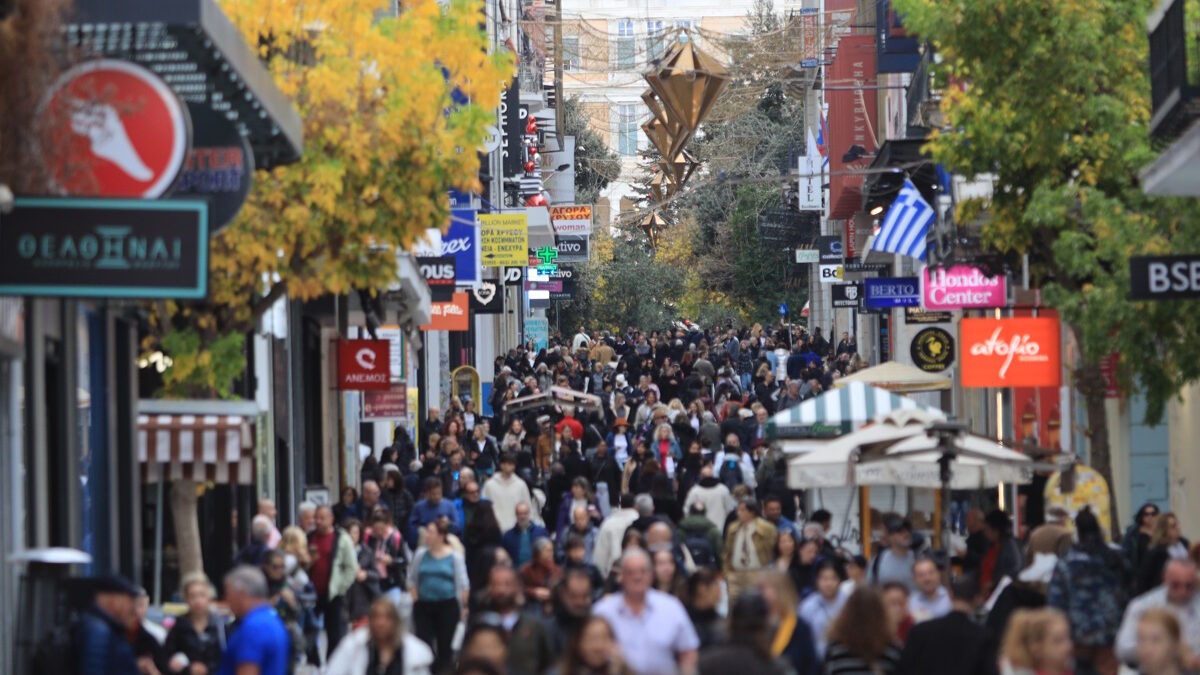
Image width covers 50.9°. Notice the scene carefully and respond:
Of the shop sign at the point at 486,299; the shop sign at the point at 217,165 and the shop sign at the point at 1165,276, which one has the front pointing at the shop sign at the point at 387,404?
the shop sign at the point at 486,299

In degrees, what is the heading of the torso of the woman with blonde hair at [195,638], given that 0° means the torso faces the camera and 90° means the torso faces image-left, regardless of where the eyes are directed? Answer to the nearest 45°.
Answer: approximately 0°

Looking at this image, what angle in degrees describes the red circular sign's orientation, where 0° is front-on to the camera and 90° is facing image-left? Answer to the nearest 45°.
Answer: approximately 0°

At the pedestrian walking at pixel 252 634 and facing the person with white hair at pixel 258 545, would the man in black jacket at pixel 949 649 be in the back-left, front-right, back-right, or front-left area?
back-right

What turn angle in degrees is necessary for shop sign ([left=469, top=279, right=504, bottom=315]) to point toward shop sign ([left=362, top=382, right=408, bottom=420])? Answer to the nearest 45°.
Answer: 0° — it already faces it

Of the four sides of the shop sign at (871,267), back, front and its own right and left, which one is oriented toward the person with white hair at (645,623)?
front

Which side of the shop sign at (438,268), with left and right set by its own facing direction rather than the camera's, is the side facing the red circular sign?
front
